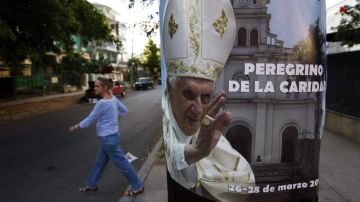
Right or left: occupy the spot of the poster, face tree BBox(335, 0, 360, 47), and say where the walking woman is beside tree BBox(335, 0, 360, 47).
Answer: left

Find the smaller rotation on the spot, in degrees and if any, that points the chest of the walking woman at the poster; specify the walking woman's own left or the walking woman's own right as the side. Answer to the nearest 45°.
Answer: approximately 90° to the walking woman's own left

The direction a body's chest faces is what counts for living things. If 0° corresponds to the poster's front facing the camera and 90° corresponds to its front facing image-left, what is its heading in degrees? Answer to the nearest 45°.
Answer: approximately 0°

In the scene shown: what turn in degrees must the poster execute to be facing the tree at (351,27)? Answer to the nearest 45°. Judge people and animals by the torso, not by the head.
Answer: approximately 180°

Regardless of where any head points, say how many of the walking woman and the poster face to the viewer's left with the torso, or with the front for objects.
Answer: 1

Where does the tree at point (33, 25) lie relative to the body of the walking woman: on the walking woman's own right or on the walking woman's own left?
on the walking woman's own right

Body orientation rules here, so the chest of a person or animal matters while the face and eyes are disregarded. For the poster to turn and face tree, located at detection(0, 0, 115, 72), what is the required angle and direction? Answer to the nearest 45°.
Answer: approximately 135° to its right

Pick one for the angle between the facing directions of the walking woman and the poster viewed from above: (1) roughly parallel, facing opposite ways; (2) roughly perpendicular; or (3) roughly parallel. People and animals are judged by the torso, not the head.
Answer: roughly perpendicular

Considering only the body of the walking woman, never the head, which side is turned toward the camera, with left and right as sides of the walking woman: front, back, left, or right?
left

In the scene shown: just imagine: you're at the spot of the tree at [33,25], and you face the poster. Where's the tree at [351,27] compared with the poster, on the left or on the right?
left
